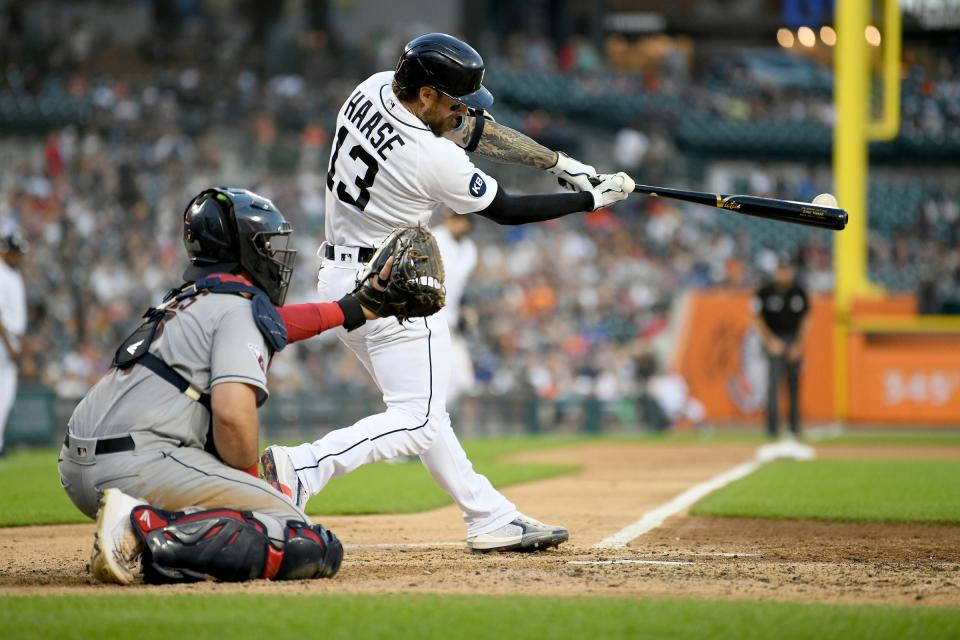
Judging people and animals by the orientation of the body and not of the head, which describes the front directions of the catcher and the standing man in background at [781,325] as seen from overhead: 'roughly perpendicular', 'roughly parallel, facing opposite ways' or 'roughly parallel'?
roughly perpendicular

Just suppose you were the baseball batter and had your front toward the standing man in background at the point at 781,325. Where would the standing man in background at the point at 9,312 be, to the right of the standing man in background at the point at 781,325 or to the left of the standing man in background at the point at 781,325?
left

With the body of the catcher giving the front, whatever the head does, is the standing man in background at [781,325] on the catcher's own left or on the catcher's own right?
on the catcher's own left

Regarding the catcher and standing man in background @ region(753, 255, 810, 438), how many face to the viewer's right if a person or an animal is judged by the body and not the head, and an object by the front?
1

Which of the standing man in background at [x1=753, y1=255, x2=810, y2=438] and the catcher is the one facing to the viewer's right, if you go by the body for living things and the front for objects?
the catcher

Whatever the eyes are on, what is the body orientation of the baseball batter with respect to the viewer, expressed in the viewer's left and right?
facing away from the viewer and to the right of the viewer

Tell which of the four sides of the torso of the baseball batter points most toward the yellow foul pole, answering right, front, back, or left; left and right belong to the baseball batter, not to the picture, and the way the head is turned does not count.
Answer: front

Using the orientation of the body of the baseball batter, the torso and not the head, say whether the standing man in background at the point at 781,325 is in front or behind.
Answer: in front

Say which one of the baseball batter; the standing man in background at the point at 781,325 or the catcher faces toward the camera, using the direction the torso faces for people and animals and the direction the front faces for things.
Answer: the standing man in background

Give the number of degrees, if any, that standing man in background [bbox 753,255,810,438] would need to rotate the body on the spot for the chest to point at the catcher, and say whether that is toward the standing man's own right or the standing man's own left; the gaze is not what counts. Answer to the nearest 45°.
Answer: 0° — they already face them

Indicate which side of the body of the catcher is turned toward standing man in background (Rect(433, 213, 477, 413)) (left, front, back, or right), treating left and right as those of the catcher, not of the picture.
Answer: left

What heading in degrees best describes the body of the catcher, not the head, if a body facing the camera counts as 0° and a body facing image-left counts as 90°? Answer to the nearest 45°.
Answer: approximately 270°

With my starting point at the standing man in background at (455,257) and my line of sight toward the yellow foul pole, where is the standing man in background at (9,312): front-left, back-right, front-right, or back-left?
back-left

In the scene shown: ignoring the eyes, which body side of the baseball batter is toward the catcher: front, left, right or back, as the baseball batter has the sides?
back

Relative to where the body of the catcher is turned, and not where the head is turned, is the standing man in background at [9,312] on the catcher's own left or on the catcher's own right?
on the catcher's own left
